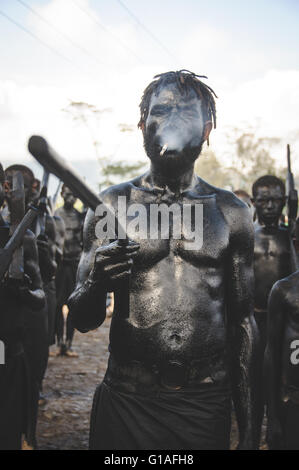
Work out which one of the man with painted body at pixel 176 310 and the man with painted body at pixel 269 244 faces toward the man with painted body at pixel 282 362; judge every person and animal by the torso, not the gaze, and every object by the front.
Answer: the man with painted body at pixel 269 244

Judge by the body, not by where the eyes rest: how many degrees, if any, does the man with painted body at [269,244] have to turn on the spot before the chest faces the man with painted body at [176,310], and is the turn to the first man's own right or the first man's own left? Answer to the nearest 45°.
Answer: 0° — they already face them

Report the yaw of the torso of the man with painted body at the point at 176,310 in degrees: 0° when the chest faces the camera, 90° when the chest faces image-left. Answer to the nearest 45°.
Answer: approximately 0°

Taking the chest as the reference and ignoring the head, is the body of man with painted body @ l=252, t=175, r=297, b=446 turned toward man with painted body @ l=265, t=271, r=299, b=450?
yes

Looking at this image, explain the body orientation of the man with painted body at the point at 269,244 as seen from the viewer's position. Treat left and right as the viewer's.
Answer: facing the viewer

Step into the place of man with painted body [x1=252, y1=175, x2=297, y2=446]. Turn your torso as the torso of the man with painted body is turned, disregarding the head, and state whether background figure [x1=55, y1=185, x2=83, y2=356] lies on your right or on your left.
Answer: on your right
